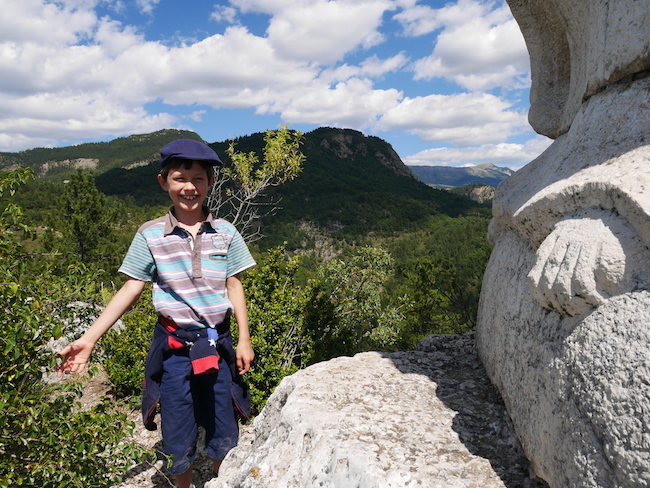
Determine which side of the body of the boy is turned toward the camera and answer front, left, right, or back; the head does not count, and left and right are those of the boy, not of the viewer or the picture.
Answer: front

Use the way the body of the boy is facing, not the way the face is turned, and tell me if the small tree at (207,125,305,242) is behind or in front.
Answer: behind

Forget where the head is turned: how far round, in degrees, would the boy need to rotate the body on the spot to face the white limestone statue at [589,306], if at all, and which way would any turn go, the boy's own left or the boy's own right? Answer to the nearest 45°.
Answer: approximately 45° to the boy's own left

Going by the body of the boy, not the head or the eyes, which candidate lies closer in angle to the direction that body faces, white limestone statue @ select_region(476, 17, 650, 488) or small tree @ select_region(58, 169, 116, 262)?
the white limestone statue

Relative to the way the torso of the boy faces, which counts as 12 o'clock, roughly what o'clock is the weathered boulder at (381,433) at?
The weathered boulder is roughly at 10 o'clock from the boy.

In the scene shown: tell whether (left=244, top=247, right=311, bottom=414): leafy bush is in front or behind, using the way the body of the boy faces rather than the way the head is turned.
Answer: behind

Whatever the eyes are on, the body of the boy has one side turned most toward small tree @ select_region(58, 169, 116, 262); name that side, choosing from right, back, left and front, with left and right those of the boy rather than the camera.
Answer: back

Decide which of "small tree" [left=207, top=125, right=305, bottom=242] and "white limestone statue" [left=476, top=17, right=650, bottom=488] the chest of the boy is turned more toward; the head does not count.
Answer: the white limestone statue

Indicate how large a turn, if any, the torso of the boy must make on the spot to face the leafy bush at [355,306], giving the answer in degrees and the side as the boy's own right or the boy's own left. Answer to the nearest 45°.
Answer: approximately 135° to the boy's own left

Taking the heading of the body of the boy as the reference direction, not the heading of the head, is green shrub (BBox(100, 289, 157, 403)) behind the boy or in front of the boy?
behind
